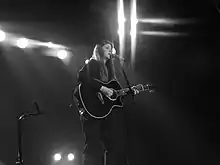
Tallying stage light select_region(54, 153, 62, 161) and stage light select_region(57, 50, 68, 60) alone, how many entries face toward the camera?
2

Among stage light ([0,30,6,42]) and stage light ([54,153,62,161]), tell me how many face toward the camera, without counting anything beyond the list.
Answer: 2

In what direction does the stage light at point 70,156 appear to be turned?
toward the camera

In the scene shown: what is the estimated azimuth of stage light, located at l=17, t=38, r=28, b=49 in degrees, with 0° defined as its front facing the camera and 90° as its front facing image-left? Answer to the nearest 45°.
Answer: approximately 0°

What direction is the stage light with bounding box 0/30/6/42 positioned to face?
toward the camera

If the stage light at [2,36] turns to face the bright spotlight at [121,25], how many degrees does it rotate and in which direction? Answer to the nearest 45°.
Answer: approximately 90° to its left

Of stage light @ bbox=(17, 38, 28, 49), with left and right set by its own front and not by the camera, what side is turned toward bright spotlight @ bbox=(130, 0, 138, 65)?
left
